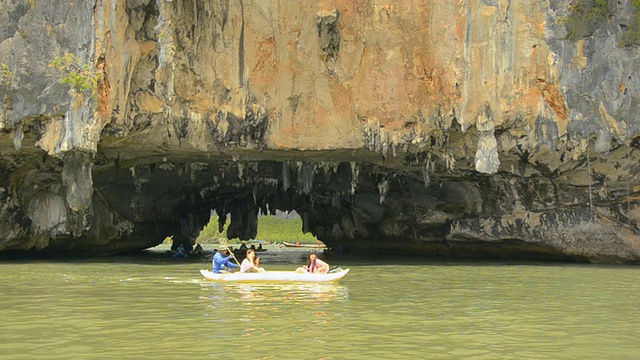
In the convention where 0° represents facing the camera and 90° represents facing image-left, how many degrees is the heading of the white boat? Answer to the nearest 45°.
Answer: approximately 270°
